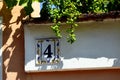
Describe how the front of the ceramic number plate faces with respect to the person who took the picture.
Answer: facing the viewer
